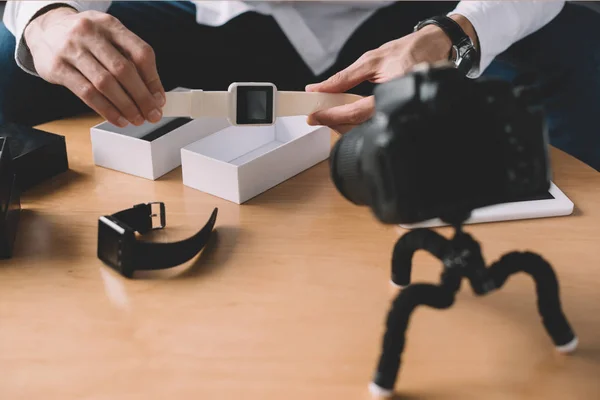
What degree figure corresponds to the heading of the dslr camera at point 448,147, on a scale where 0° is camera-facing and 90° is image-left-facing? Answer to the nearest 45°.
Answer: approximately 135°

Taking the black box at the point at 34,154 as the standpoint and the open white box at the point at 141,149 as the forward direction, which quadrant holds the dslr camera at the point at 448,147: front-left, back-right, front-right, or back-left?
front-right

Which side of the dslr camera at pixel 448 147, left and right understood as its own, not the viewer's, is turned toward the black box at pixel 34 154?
front
